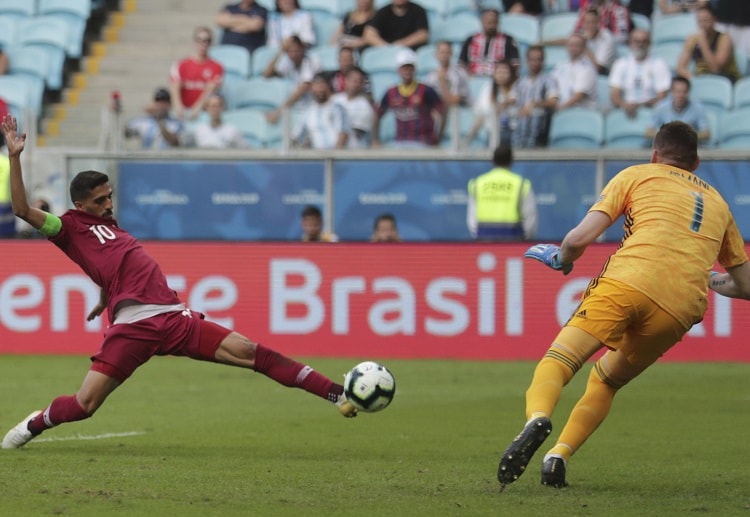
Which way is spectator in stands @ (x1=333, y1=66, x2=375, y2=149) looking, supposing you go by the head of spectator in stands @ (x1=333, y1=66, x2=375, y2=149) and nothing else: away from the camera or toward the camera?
toward the camera

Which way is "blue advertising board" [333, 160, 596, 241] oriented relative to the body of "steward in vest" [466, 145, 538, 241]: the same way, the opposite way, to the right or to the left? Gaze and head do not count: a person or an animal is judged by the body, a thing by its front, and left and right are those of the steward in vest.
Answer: the opposite way

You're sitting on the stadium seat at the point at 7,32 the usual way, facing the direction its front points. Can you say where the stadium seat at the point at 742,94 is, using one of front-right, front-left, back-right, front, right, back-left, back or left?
front-left

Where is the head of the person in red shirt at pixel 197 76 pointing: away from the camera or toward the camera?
toward the camera

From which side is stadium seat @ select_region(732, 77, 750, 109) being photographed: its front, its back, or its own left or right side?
front

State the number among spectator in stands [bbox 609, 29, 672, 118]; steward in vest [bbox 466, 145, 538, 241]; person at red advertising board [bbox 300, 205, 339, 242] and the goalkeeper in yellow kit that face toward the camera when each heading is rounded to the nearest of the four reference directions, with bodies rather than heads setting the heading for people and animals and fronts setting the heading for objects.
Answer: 2

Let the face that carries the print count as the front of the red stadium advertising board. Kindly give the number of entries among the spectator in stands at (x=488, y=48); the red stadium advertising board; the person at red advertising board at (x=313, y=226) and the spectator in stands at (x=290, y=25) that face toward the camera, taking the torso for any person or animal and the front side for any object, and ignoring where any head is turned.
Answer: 4

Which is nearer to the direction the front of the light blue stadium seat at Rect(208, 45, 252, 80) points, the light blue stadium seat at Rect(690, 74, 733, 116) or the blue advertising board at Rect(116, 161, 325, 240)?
the blue advertising board

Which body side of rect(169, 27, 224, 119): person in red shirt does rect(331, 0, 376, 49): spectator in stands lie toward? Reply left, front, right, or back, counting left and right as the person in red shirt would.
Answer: left

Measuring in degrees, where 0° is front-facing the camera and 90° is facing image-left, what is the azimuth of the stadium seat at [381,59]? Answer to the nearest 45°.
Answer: approximately 0°

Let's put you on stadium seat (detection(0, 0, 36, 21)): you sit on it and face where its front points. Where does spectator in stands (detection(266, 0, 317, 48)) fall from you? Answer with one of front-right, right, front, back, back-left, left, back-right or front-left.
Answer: front-left

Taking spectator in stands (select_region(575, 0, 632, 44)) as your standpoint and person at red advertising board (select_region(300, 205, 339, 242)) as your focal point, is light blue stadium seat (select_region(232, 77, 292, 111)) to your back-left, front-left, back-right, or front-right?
front-right

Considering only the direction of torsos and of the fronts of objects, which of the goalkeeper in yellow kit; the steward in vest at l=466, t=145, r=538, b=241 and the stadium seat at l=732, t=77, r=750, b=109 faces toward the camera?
the stadium seat

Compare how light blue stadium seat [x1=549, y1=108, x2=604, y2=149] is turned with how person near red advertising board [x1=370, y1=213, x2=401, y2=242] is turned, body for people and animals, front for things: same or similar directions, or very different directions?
same or similar directions

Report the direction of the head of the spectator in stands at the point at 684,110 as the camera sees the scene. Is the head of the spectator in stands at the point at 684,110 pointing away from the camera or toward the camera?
toward the camera

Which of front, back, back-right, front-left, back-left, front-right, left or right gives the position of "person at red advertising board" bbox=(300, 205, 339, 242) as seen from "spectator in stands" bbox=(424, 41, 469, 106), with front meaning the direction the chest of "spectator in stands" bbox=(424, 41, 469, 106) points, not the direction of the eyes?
front-right
